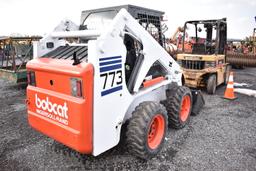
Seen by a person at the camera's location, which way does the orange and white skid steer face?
facing away from the viewer and to the right of the viewer

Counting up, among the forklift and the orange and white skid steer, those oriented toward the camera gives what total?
0

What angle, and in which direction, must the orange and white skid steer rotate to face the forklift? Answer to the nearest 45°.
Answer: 0° — it already faces it
